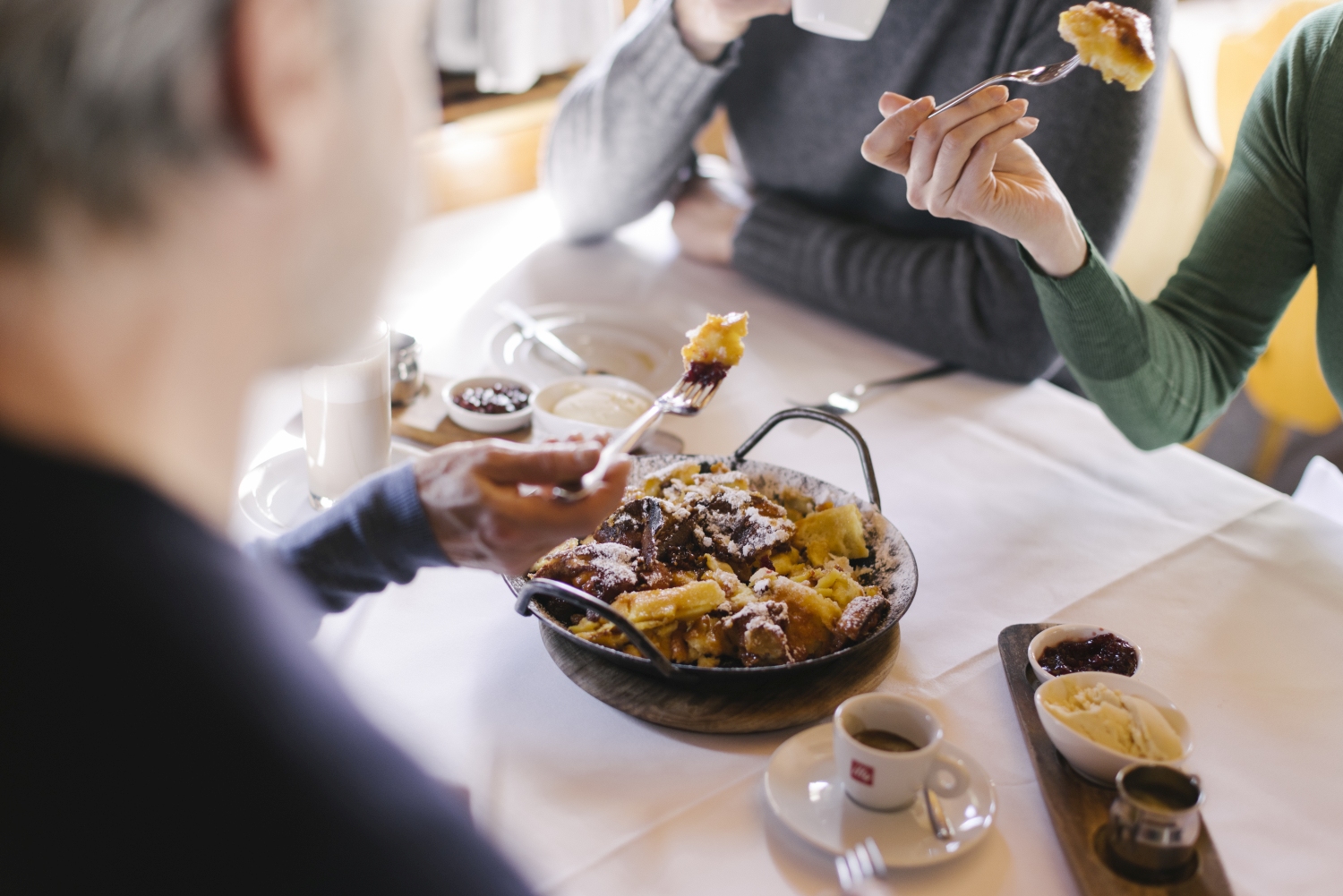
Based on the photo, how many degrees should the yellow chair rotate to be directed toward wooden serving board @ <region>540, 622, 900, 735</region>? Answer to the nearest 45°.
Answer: approximately 45° to its left

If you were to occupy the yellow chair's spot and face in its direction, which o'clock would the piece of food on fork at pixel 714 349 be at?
The piece of food on fork is roughly at 11 o'clock from the yellow chair.

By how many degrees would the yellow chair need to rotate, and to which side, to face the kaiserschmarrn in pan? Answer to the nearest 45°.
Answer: approximately 45° to its left
